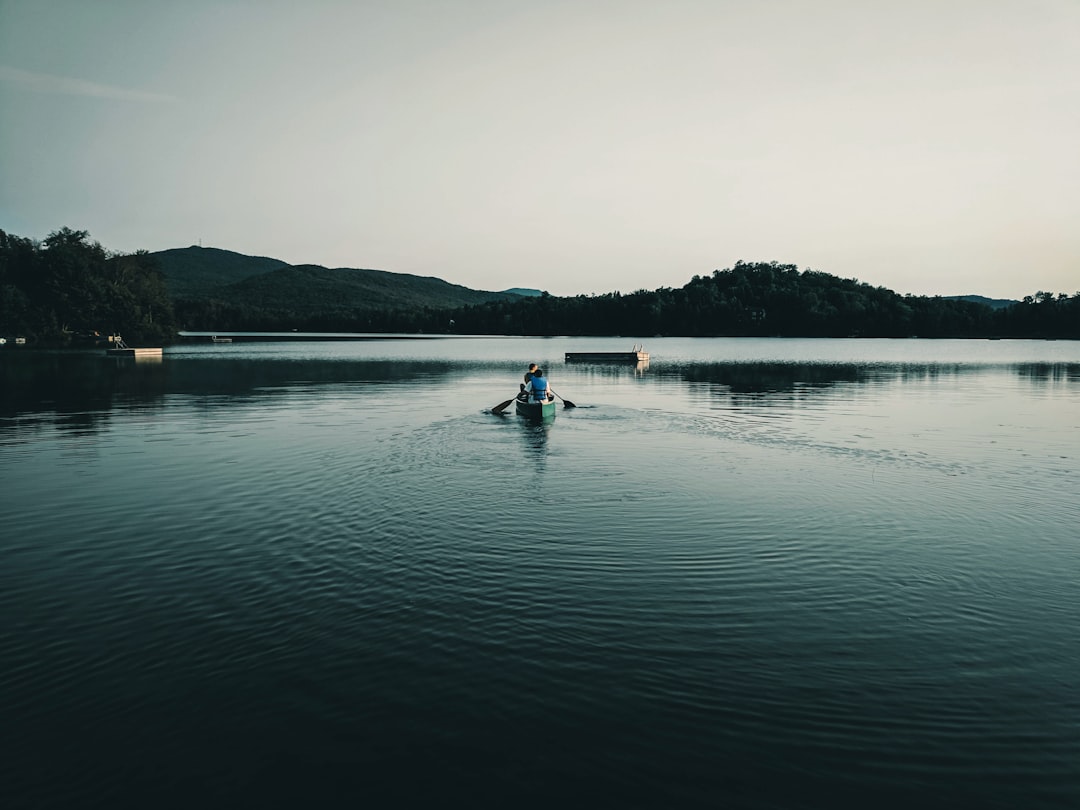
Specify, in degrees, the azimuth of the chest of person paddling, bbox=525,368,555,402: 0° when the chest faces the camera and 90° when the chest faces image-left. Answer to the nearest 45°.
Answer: approximately 180°
